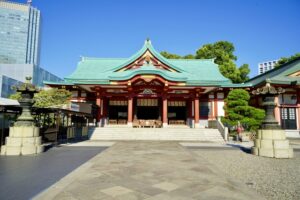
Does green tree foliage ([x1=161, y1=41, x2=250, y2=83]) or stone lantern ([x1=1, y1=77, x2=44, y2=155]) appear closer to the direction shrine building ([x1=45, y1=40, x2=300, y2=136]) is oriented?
the stone lantern

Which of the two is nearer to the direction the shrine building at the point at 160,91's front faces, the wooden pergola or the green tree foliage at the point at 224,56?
the wooden pergola

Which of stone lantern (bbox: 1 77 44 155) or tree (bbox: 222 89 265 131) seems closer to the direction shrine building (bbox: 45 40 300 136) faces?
the stone lantern

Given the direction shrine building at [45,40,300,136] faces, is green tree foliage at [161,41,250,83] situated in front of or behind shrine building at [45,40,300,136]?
behind

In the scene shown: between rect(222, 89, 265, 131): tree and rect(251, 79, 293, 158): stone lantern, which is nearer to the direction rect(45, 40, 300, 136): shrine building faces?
the stone lantern

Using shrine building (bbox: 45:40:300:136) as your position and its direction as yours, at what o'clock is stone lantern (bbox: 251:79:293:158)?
The stone lantern is roughly at 11 o'clock from the shrine building.

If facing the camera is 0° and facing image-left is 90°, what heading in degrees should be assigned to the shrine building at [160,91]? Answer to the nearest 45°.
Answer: approximately 0°

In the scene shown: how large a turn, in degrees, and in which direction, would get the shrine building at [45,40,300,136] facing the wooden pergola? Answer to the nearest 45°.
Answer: approximately 45° to its right

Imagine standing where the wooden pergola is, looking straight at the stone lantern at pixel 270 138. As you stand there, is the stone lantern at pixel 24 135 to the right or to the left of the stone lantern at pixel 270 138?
right
